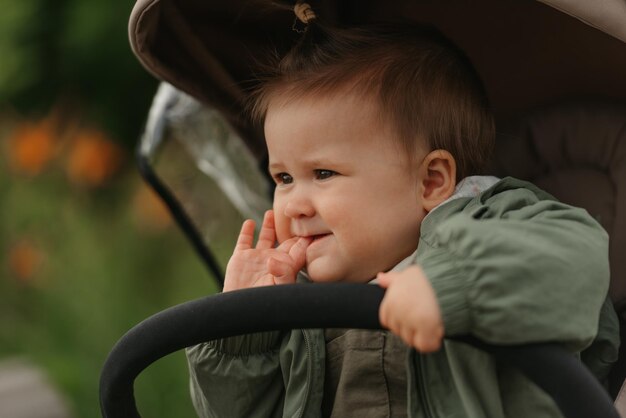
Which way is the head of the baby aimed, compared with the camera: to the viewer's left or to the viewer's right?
to the viewer's left

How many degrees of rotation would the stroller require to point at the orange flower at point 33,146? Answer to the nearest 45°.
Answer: approximately 90° to its right

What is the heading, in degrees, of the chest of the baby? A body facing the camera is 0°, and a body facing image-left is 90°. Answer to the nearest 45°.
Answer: approximately 45°

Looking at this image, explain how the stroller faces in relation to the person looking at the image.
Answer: facing the viewer and to the left of the viewer

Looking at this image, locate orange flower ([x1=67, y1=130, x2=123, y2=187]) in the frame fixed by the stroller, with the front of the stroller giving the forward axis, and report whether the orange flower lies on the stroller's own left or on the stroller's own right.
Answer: on the stroller's own right

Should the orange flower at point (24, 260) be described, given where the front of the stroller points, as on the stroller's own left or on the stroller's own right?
on the stroller's own right

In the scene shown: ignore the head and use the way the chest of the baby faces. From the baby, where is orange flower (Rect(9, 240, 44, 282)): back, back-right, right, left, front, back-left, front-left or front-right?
right

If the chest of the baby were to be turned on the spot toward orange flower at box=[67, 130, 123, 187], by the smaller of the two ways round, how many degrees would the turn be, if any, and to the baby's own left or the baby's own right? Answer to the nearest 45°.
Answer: approximately 90° to the baby's own right
